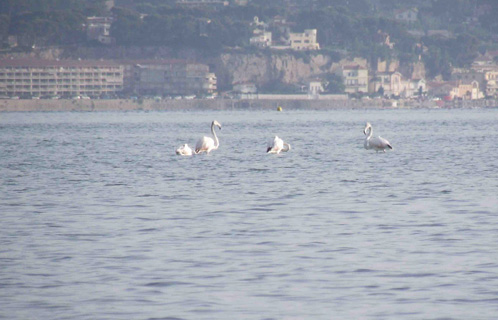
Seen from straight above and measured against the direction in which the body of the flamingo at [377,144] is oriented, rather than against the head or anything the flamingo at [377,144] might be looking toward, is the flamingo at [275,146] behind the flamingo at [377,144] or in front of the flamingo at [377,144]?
in front

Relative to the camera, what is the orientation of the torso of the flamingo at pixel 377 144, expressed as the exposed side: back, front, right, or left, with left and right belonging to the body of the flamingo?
left
